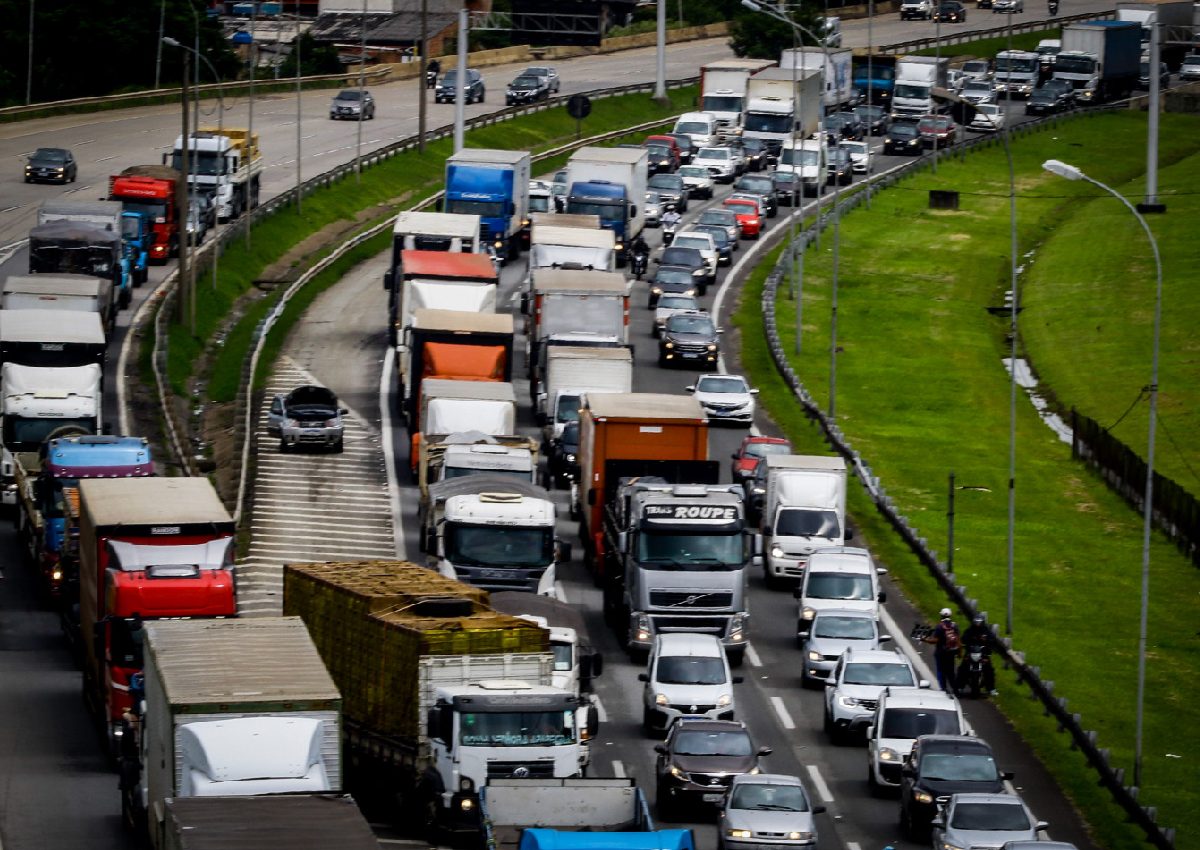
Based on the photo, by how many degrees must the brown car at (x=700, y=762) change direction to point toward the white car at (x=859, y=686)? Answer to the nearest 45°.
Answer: approximately 135° to its left

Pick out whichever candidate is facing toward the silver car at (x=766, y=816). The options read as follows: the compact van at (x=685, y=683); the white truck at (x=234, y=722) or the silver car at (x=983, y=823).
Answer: the compact van

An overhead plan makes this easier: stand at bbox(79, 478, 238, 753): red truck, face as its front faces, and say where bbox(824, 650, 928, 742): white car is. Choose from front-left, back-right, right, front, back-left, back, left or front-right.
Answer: left

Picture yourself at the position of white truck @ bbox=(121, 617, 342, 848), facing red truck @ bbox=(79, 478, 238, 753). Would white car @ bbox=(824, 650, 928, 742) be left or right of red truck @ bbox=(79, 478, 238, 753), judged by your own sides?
right

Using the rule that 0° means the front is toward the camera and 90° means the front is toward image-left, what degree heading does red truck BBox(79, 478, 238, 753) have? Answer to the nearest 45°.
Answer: approximately 0°

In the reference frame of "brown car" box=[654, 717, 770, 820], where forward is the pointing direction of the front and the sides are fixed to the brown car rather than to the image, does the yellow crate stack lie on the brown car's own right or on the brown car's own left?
on the brown car's own right

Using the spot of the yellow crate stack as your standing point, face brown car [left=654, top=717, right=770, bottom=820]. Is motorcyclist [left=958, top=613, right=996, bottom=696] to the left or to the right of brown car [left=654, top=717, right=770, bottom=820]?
left

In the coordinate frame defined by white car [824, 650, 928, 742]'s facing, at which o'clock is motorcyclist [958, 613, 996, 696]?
The motorcyclist is roughly at 7 o'clock from the white car.
